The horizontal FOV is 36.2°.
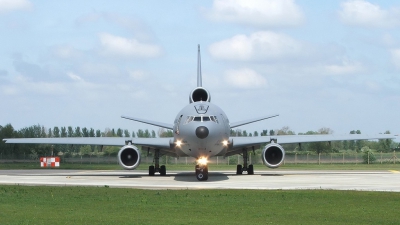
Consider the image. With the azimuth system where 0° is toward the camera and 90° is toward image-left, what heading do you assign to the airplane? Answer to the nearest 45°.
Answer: approximately 0°
